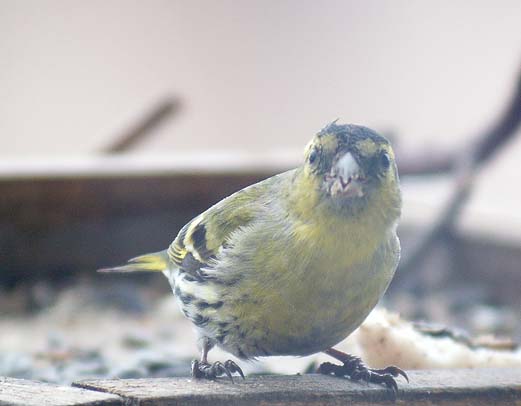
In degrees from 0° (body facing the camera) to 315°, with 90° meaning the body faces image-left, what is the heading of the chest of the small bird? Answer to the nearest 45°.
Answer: approximately 315°
